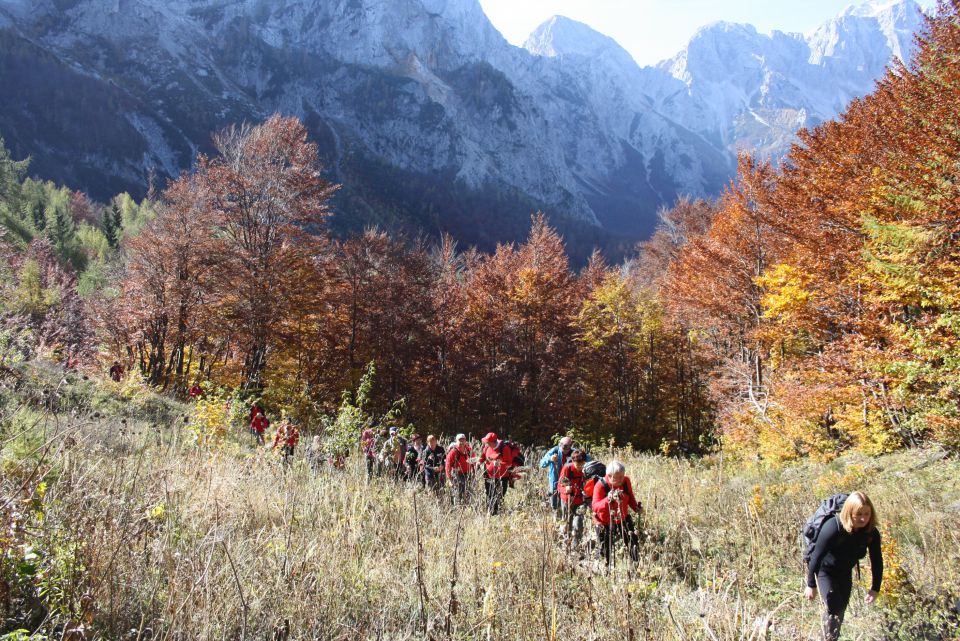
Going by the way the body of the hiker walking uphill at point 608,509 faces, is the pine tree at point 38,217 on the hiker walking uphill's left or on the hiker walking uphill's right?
on the hiker walking uphill's right

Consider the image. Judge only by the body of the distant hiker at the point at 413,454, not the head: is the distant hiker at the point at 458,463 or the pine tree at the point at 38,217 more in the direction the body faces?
the distant hiker

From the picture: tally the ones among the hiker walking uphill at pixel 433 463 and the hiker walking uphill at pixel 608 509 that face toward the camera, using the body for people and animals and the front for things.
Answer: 2

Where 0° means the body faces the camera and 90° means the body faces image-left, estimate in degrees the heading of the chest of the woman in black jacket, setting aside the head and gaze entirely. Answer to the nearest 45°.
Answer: approximately 315°

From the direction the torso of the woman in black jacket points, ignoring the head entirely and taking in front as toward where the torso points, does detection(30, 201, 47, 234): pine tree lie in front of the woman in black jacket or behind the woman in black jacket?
behind

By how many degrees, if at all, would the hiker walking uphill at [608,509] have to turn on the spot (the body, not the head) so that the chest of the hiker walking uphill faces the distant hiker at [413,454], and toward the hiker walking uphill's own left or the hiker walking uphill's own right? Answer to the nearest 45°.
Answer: approximately 135° to the hiker walking uphill's own right

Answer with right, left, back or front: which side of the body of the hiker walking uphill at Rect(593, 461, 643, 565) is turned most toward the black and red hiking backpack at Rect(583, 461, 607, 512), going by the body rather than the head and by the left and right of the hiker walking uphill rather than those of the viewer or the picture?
back
